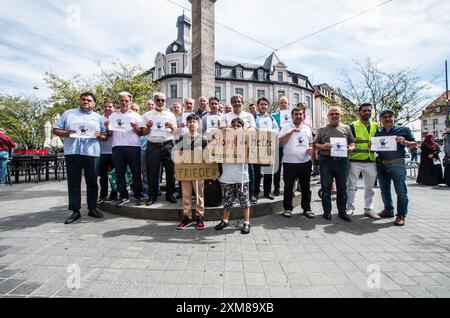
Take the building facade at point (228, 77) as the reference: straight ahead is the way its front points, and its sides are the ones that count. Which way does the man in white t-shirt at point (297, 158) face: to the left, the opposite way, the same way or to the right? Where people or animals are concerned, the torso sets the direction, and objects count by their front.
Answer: the same way

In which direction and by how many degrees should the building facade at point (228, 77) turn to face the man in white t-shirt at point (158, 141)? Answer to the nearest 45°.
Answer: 0° — it already faces them

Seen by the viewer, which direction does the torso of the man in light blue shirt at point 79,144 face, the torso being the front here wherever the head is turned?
toward the camera

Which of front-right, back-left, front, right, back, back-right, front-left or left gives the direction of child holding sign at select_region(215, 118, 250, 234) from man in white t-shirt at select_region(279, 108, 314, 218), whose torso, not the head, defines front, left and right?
front-right

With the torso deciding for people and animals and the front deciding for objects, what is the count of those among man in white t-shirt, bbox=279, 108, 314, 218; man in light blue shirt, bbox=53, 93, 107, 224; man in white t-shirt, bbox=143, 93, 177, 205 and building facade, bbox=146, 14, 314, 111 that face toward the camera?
4

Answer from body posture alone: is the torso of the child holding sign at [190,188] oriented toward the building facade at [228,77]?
no

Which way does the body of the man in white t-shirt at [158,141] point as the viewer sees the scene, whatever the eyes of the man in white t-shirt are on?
toward the camera

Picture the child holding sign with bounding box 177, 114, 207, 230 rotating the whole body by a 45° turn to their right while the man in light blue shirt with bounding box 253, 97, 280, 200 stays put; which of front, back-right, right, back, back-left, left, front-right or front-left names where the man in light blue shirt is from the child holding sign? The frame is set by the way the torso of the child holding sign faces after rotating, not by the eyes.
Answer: back

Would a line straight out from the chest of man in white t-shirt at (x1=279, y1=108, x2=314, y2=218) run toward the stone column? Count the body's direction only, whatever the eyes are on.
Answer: no

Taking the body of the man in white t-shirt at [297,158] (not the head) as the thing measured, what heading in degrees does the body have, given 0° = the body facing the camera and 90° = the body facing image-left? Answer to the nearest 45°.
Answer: approximately 0°

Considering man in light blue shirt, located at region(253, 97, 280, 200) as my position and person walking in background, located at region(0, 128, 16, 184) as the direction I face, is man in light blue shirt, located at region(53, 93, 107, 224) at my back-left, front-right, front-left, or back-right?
front-left

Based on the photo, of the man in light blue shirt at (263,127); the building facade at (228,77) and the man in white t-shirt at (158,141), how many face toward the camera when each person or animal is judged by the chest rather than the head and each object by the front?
3

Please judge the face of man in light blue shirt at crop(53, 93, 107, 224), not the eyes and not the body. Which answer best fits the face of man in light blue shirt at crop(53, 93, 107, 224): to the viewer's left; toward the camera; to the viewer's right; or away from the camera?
toward the camera

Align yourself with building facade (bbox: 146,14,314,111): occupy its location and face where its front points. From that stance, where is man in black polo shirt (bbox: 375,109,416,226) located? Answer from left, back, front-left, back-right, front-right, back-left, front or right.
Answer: front

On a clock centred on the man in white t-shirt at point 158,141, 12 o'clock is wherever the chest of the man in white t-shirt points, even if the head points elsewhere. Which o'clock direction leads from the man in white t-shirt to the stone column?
The stone column is roughly at 7 o'clock from the man in white t-shirt.

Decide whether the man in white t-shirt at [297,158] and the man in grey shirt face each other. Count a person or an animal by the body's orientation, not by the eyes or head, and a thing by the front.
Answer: no

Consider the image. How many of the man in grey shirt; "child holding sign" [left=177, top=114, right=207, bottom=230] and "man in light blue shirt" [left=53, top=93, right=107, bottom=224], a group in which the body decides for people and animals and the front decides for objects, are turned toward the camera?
3

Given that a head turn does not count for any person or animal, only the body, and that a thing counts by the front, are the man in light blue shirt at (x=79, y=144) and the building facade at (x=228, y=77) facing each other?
no

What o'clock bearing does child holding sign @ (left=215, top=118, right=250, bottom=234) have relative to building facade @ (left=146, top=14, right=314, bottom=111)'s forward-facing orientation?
The child holding sign is roughly at 12 o'clock from the building facade.

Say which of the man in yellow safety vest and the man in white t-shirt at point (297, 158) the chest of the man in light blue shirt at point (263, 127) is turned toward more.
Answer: the man in white t-shirt

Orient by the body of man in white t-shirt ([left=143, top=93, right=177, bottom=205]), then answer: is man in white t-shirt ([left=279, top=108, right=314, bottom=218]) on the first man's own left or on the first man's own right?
on the first man's own left
